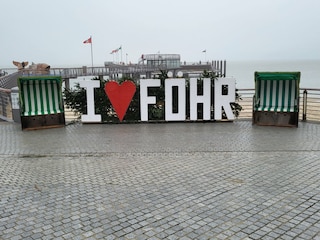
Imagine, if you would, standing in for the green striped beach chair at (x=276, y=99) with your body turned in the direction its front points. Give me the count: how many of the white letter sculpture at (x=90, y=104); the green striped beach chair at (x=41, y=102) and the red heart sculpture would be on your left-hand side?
0

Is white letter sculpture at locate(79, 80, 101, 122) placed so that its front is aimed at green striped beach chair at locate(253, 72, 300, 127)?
no

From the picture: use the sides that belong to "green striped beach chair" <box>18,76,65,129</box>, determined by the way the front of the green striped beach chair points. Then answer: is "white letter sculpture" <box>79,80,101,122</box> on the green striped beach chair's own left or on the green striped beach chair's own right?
on the green striped beach chair's own left

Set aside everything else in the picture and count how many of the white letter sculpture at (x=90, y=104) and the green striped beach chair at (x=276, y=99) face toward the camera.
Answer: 2

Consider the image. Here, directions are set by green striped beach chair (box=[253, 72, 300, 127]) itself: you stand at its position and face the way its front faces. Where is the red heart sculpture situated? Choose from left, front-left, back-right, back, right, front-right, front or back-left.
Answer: right

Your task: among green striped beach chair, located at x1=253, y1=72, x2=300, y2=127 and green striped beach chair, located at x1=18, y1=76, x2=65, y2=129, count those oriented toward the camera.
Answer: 2

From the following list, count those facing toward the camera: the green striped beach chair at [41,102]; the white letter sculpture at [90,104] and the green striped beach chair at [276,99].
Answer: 3

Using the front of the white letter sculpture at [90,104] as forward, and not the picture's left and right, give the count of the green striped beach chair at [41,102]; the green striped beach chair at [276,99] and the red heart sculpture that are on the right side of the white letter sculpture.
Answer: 1

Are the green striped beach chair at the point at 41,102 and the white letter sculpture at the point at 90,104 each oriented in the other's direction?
no

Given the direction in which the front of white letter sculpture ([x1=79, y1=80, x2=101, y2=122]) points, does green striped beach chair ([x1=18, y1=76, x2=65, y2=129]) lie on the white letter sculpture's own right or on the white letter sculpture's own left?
on the white letter sculpture's own right

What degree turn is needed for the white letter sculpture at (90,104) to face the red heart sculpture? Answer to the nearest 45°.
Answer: approximately 90° to its left

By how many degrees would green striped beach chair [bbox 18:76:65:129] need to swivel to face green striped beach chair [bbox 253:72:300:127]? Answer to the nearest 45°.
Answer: approximately 90° to its left

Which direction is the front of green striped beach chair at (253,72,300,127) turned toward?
toward the camera

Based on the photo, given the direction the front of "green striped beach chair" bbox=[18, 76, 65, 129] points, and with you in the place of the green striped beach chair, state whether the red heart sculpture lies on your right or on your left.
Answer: on your left

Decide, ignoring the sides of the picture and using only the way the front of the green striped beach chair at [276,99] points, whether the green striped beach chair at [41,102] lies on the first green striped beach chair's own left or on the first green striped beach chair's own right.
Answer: on the first green striped beach chair's own right

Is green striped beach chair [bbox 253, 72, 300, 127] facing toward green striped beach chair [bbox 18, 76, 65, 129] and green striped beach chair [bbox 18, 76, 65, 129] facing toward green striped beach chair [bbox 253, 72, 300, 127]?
no

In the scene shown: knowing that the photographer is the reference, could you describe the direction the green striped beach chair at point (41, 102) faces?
facing the viewer
